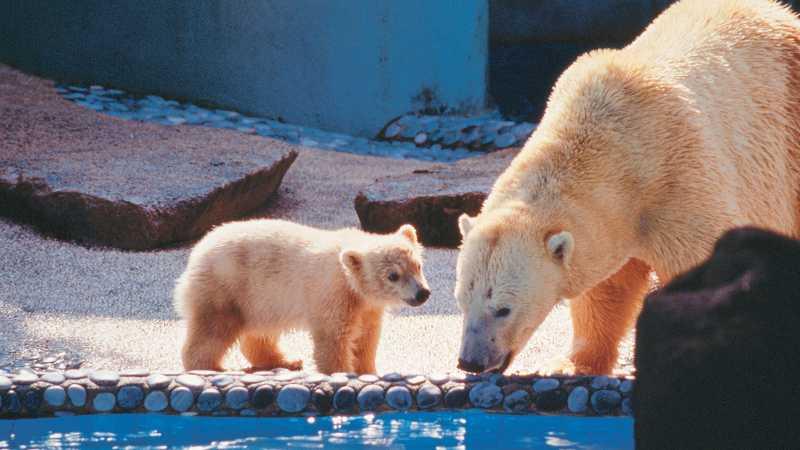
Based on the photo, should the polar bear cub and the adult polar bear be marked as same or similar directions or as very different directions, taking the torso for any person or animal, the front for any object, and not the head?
very different directions

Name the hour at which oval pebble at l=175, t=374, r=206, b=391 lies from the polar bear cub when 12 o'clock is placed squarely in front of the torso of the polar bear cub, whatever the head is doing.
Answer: The oval pebble is roughly at 4 o'clock from the polar bear cub.

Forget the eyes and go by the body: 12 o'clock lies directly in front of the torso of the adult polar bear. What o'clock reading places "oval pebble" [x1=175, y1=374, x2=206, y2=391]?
The oval pebble is roughly at 1 o'clock from the adult polar bear.

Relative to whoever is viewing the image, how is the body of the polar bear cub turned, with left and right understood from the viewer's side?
facing to the right of the viewer

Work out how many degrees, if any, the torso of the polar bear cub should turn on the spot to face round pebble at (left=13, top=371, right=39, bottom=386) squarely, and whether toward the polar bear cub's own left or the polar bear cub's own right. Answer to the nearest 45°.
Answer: approximately 135° to the polar bear cub's own right

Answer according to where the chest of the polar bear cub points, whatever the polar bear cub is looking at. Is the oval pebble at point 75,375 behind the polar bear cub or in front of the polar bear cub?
behind

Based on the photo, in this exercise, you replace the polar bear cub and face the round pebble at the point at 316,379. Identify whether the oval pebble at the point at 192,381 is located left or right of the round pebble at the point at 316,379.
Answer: right

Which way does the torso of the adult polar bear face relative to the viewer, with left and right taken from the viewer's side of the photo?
facing the viewer and to the left of the viewer

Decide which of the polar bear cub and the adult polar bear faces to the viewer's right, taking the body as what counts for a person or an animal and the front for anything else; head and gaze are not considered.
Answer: the polar bear cub

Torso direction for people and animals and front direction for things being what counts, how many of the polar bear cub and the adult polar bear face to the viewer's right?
1

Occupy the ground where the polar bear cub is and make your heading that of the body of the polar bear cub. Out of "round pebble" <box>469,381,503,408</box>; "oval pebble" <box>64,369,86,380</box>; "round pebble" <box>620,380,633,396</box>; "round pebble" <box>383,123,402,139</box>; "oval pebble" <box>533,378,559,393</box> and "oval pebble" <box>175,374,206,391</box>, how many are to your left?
1

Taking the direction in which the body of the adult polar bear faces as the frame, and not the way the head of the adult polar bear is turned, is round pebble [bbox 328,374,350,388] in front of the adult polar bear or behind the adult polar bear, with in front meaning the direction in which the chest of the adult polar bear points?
in front

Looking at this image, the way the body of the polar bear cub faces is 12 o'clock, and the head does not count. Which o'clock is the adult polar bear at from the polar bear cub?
The adult polar bear is roughly at 1 o'clock from the polar bear cub.

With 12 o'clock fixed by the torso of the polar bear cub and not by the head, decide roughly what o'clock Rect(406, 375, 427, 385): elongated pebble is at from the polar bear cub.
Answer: The elongated pebble is roughly at 2 o'clock from the polar bear cub.

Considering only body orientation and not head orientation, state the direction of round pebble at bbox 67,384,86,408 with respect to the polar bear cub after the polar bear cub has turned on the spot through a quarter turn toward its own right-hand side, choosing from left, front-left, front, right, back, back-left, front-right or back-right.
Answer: front-right

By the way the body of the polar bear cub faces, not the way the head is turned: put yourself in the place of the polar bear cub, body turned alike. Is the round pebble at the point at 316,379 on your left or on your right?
on your right
